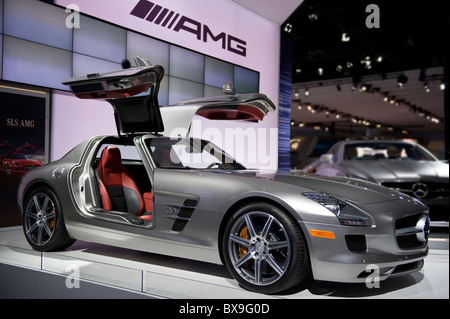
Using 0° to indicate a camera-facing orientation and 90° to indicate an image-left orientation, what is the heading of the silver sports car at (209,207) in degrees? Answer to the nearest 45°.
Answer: approximately 315°

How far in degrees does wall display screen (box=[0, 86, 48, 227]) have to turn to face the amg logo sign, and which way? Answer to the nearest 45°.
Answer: approximately 45° to its left

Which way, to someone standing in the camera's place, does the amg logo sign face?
facing the viewer and to the right of the viewer

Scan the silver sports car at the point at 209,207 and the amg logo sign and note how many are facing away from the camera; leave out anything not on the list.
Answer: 0

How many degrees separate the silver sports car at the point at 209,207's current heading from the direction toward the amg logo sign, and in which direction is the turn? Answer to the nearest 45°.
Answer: approximately 135° to its left

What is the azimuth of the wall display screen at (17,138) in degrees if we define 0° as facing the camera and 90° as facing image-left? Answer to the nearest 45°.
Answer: approximately 315°

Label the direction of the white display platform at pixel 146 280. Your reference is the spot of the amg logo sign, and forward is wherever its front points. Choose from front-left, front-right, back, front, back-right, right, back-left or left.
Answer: front-right

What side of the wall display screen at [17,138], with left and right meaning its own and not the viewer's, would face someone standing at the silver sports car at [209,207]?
front

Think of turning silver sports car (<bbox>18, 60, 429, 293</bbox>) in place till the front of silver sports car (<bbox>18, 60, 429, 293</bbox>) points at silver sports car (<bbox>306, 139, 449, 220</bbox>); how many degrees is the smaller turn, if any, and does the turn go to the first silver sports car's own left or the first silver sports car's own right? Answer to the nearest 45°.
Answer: approximately 90° to the first silver sports car's own left

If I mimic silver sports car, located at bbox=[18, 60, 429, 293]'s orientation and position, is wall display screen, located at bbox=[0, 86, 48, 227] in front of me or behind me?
behind

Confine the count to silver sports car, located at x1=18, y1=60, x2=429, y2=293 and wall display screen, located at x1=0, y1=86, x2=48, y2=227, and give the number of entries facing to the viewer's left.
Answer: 0
